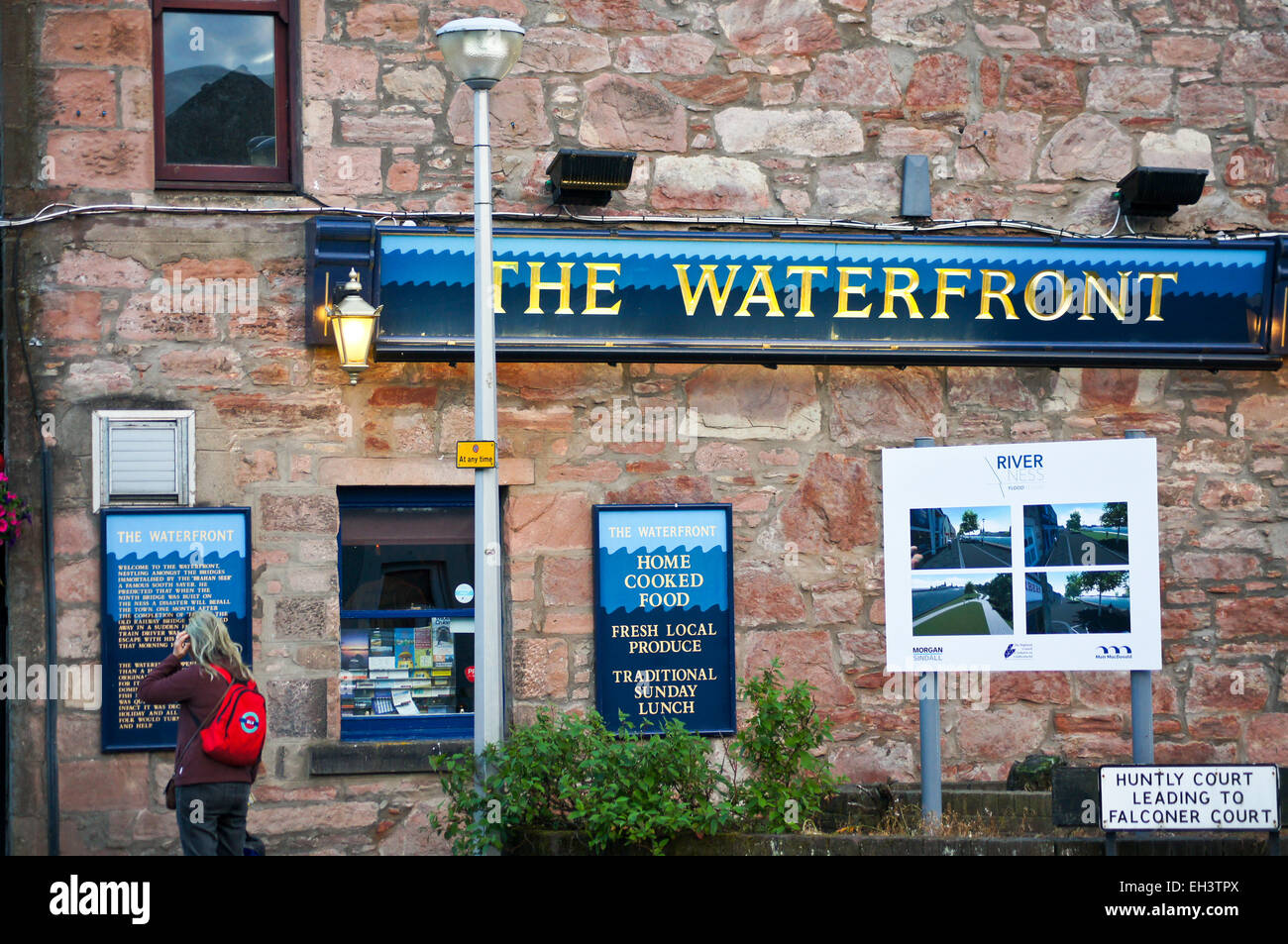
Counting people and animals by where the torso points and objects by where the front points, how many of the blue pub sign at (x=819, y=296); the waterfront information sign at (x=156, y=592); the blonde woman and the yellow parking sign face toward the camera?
3

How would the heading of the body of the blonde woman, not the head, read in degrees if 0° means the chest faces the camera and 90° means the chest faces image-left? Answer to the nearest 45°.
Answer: approximately 135°

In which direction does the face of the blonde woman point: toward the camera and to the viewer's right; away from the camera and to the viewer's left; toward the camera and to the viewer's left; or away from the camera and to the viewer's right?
away from the camera and to the viewer's left

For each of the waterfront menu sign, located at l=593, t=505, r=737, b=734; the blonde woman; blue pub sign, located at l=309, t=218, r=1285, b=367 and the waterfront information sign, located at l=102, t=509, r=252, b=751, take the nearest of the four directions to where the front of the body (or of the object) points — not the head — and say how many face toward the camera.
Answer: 3

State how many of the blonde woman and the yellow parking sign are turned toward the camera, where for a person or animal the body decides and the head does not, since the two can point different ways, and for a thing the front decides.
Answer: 1

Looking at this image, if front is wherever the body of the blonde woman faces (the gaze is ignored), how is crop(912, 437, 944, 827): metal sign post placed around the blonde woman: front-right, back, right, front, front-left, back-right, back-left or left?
back-right

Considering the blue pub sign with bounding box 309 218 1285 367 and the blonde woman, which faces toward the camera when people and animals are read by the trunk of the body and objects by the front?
the blue pub sign

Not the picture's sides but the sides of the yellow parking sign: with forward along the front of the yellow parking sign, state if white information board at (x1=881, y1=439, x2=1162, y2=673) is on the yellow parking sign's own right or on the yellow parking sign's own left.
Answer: on the yellow parking sign's own left

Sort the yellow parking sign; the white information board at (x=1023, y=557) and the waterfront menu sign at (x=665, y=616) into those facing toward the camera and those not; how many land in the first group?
3

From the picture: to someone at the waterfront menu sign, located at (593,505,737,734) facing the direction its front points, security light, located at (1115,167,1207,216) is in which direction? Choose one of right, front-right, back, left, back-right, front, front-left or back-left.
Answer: left

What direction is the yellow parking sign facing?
toward the camera

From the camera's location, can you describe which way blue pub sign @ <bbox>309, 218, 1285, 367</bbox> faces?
facing the viewer

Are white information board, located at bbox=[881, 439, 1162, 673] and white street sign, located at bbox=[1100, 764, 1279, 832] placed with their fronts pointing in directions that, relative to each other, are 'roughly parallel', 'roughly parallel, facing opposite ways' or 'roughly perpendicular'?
roughly parallel

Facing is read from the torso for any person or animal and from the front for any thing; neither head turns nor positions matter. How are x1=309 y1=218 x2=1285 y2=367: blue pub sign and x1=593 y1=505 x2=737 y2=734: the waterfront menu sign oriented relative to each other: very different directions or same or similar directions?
same or similar directions

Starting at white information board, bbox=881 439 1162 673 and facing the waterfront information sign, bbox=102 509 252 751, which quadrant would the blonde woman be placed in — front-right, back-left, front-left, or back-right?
front-left

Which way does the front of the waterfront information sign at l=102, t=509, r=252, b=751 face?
toward the camera
